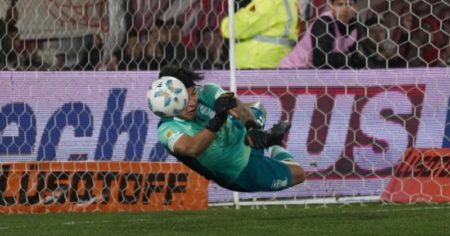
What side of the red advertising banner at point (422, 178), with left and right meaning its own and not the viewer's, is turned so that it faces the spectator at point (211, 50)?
back

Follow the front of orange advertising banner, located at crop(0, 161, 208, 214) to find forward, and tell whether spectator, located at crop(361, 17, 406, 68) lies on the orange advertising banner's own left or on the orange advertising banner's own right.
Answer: on the orange advertising banner's own left

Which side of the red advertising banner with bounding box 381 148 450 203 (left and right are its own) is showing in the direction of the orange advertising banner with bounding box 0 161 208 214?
right

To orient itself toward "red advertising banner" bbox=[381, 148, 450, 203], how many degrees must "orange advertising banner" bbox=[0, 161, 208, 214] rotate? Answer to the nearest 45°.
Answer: approximately 90° to its left

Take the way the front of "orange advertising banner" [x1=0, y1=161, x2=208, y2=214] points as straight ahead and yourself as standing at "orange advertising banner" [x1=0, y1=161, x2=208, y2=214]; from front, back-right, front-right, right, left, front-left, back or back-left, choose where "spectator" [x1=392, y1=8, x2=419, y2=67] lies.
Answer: left

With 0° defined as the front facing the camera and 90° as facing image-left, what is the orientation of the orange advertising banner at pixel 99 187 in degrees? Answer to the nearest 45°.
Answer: approximately 0°

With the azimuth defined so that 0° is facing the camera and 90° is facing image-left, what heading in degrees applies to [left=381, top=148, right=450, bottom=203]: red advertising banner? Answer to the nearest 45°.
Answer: approximately 0°

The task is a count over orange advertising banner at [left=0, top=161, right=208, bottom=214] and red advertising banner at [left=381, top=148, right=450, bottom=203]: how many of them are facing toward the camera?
2
